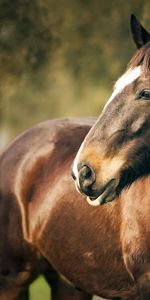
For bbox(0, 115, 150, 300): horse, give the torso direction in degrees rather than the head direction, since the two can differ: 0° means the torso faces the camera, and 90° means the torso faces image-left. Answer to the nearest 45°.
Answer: approximately 315°
